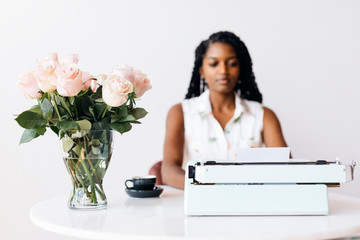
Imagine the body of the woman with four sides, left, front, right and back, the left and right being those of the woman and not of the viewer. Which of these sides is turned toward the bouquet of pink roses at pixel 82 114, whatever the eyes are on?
front

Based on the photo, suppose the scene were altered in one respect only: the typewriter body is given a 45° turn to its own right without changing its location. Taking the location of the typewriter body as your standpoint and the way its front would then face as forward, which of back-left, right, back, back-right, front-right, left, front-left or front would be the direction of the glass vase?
back-left

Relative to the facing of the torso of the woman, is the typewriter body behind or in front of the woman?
in front

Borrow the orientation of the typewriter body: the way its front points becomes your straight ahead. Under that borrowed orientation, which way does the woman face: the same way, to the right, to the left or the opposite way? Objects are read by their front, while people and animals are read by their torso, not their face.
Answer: the opposite way

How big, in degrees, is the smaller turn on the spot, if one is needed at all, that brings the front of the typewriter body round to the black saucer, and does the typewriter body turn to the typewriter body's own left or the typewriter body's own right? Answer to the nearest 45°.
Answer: approximately 45° to the typewriter body's own left

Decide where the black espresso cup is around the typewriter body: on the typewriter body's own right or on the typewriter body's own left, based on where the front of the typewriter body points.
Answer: on the typewriter body's own left

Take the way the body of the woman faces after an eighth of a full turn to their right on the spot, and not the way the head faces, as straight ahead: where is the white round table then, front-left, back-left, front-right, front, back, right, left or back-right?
front-left

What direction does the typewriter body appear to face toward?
away from the camera

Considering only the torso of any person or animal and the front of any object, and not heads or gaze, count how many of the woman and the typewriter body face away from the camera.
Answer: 1

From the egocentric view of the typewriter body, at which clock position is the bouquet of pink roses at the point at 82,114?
The bouquet of pink roses is roughly at 9 o'clock from the typewriter body.

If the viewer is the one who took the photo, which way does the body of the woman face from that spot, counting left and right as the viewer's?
facing the viewer
